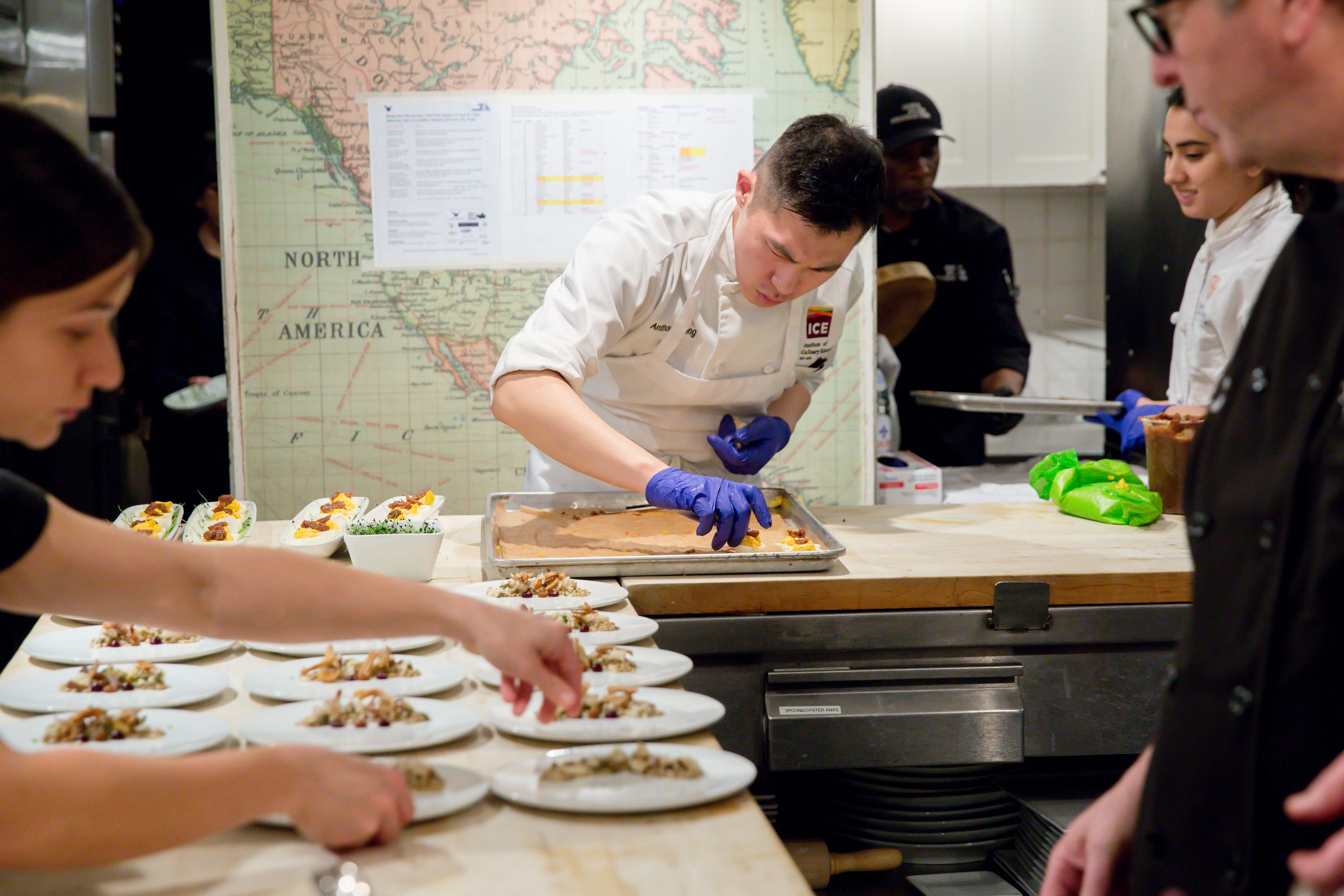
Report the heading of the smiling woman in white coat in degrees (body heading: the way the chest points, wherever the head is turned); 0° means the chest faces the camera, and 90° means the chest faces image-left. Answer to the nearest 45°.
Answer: approximately 45°

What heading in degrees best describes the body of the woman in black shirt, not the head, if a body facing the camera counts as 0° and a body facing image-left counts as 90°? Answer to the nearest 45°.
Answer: approximately 270°

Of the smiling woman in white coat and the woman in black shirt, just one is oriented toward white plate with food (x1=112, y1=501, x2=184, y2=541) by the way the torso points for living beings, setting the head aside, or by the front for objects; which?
the smiling woman in white coat

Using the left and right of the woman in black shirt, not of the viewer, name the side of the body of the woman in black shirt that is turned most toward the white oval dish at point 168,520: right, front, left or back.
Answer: left

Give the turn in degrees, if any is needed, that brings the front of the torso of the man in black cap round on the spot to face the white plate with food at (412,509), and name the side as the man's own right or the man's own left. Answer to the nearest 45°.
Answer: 0° — they already face it

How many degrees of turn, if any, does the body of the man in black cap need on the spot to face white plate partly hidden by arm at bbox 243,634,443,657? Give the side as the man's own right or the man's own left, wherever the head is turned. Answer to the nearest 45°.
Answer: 0° — they already face it

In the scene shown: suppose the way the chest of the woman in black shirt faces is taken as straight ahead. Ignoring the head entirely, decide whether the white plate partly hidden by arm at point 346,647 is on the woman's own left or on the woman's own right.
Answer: on the woman's own left

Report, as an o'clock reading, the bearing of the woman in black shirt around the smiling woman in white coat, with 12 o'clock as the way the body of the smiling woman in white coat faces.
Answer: The woman in black shirt is roughly at 11 o'clock from the smiling woman in white coat.

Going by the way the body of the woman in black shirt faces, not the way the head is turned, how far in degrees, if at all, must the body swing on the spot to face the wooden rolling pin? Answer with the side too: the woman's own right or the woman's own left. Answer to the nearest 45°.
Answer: approximately 45° to the woman's own left

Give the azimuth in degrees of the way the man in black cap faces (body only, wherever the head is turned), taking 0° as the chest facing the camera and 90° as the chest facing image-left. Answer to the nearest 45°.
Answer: approximately 0°
